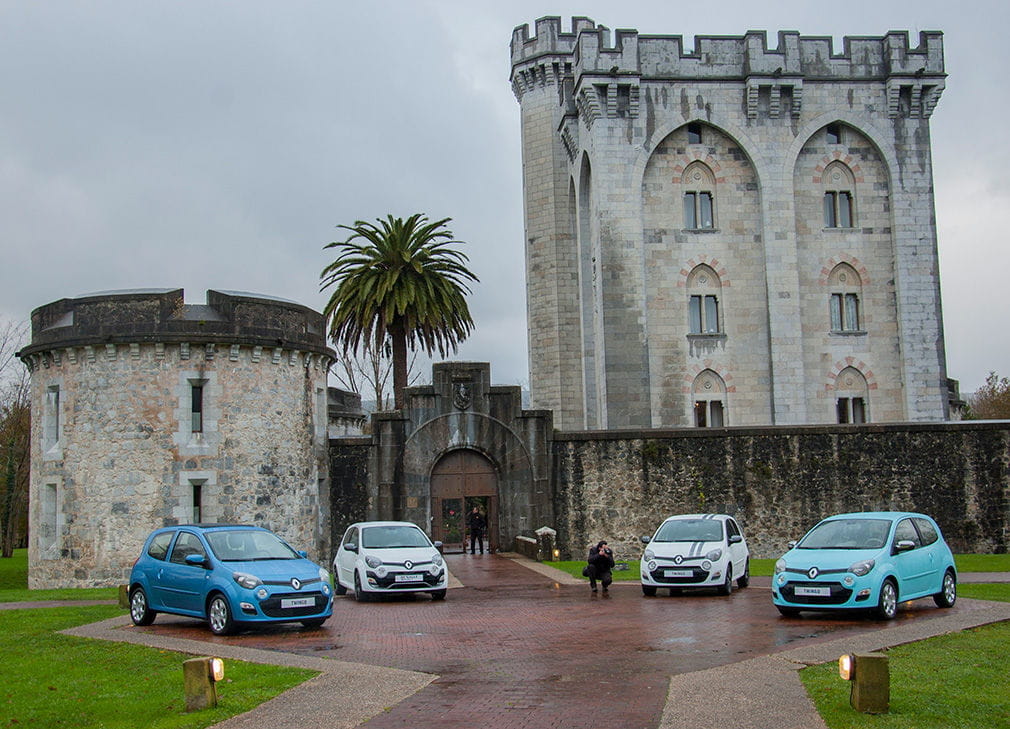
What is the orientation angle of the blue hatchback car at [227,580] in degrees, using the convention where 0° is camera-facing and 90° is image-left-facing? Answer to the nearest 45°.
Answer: approximately 315°

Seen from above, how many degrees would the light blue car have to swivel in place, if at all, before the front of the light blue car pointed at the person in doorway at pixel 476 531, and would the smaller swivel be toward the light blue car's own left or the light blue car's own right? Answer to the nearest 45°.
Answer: approximately 90° to the light blue car's own right

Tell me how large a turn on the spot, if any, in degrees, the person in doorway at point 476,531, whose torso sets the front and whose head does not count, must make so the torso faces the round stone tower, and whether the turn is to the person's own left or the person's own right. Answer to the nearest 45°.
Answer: approximately 45° to the person's own right

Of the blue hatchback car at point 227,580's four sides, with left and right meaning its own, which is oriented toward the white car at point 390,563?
left

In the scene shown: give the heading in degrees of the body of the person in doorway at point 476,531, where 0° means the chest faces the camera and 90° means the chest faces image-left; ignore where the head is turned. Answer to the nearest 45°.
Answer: approximately 0°

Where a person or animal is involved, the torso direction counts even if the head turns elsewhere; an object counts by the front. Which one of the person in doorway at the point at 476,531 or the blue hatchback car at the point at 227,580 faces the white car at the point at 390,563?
the person in doorway

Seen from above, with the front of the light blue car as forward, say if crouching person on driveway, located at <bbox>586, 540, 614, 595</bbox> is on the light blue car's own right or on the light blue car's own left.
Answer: on the light blue car's own right

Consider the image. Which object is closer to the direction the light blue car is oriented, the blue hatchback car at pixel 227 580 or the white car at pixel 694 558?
the blue hatchback car

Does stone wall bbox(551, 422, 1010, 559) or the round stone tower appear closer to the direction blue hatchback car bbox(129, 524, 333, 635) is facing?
the stone wall

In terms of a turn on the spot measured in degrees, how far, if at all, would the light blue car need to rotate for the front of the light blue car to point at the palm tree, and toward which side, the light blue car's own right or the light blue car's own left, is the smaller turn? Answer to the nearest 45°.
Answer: approximately 90° to the light blue car's own right

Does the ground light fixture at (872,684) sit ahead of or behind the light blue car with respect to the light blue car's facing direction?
ahead

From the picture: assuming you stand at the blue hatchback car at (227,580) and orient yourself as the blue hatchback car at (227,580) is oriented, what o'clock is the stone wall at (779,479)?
The stone wall is roughly at 9 o'clock from the blue hatchback car.

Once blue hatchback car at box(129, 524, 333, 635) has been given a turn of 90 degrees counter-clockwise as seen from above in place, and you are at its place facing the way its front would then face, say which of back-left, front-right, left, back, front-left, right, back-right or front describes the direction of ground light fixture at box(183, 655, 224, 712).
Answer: back-right

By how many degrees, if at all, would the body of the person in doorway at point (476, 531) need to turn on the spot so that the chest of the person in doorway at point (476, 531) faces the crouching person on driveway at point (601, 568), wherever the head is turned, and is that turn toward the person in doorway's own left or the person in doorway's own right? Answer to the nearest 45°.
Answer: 0° — they already face them
